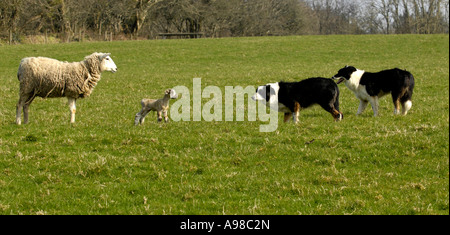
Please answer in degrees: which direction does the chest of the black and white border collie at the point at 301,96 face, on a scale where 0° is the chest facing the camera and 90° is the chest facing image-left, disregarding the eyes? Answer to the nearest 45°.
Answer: approximately 90°

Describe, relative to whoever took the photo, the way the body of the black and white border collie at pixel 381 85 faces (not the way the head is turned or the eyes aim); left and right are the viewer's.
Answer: facing to the left of the viewer

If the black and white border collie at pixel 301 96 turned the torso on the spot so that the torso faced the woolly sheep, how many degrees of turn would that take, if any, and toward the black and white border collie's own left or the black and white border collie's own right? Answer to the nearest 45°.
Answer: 0° — it already faces it

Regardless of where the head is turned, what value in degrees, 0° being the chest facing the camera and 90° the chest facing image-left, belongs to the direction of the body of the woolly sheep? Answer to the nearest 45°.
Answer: approximately 270°

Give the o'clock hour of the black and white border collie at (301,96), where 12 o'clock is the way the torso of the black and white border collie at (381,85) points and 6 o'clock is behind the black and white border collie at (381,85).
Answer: the black and white border collie at (301,96) is roughly at 11 o'clock from the black and white border collie at (381,85).

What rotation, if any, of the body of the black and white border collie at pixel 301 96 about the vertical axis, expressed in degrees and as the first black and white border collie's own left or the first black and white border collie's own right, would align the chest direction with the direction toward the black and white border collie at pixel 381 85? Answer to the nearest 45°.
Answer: approximately 180°

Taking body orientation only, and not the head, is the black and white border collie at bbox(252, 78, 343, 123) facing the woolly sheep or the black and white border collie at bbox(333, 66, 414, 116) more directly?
the woolly sheep

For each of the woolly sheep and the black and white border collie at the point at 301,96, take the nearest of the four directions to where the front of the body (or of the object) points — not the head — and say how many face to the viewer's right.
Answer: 1
